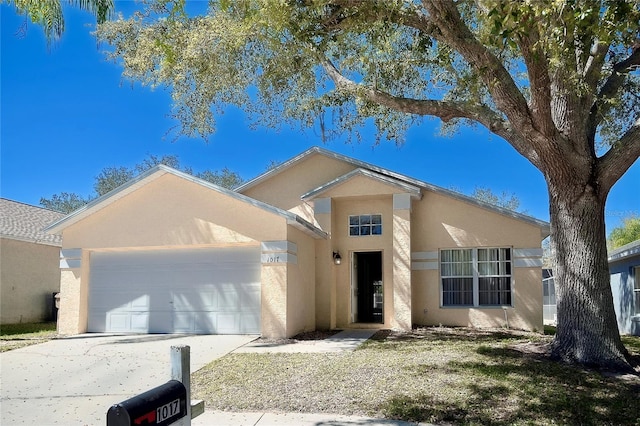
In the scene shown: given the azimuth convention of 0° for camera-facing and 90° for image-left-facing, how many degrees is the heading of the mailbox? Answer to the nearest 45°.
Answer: approximately 45°

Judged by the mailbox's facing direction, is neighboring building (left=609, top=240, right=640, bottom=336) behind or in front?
behind
